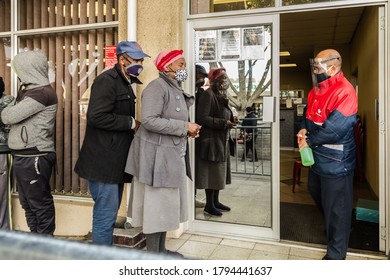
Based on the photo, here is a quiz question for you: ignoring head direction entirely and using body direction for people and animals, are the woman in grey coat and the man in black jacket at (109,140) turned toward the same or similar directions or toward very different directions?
same or similar directions

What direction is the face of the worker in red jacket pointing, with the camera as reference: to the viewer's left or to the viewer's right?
to the viewer's left

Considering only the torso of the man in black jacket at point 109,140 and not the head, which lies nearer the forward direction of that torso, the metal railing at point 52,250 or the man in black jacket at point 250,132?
the man in black jacket

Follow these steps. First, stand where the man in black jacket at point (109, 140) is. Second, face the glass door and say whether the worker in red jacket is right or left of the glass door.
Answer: right

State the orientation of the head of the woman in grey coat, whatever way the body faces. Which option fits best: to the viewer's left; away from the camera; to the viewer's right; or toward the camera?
to the viewer's right

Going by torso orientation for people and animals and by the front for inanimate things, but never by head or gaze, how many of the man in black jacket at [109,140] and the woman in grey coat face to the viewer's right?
2

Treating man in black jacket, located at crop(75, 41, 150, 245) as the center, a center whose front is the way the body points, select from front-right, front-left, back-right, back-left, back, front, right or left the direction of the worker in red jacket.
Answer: front

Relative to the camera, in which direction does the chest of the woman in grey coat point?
to the viewer's right

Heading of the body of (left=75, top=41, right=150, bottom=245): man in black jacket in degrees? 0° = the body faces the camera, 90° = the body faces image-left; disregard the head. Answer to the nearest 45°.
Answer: approximately 270°

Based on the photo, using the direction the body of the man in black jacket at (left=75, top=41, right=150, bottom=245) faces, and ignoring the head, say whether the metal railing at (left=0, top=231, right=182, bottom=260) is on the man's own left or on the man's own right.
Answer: on the man's own right
